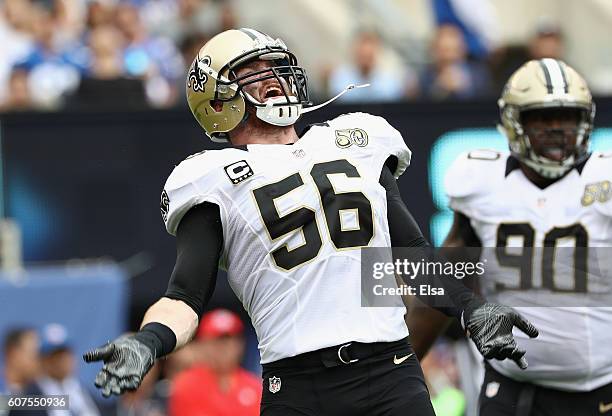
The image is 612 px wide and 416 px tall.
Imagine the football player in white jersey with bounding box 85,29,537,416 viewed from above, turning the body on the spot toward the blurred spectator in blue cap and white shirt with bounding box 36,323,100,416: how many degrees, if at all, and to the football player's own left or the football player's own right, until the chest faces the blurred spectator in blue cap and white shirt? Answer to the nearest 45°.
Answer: approximately 135° to the football player's own right

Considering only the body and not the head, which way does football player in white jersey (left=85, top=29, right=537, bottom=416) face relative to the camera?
toward the camera

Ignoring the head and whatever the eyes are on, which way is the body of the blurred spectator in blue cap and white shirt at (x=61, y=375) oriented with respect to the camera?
toward the camera

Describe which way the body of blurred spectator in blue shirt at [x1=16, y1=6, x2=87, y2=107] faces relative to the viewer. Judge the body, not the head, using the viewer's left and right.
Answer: facing the viewer

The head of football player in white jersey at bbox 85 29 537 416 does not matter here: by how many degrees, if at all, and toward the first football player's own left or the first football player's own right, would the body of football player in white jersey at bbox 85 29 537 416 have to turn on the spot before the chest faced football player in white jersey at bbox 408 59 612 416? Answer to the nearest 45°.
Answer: approximately 135° to the first football player's own left

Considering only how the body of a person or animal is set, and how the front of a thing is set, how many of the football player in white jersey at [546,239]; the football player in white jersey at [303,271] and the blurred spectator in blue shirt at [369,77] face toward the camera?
3

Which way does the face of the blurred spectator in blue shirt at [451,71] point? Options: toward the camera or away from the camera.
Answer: toward the camera

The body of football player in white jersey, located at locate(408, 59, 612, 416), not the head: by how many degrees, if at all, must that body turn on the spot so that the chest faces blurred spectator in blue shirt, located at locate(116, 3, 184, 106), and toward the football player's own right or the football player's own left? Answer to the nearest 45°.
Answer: approximately 135° to the football player's own right

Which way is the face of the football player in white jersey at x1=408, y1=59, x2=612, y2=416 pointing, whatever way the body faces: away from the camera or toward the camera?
toward the camera

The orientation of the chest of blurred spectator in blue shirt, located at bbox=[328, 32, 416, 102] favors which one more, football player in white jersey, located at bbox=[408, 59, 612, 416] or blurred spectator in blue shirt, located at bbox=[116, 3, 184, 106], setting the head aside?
the football player in white jersey

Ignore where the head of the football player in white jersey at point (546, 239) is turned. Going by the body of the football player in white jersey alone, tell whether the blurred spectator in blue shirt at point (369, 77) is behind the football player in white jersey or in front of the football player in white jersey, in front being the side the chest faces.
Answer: behind
